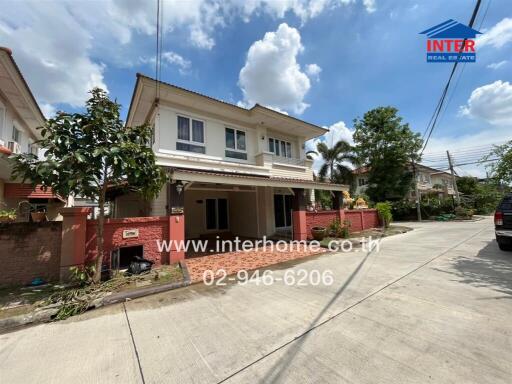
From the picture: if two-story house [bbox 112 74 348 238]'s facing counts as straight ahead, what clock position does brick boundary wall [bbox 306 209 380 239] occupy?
The brick boundary wall is roughly at 10 o'clock from the two-story house.

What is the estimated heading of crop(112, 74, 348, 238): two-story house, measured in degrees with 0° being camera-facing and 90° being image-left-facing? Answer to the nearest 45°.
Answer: approximately 315°

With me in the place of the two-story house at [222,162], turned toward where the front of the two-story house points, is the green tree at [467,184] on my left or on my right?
on my left

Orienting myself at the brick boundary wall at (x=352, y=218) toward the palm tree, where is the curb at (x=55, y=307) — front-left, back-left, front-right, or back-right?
back-left

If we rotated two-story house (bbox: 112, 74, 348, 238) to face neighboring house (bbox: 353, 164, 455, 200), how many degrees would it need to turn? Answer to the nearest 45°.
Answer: approximately 90° to its left

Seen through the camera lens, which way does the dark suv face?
facing away from the viewer

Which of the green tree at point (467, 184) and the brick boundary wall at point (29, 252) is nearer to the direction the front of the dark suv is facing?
the green tree

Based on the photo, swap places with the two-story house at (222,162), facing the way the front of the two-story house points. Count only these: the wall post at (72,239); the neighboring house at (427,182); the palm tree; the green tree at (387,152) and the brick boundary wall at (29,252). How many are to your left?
3
